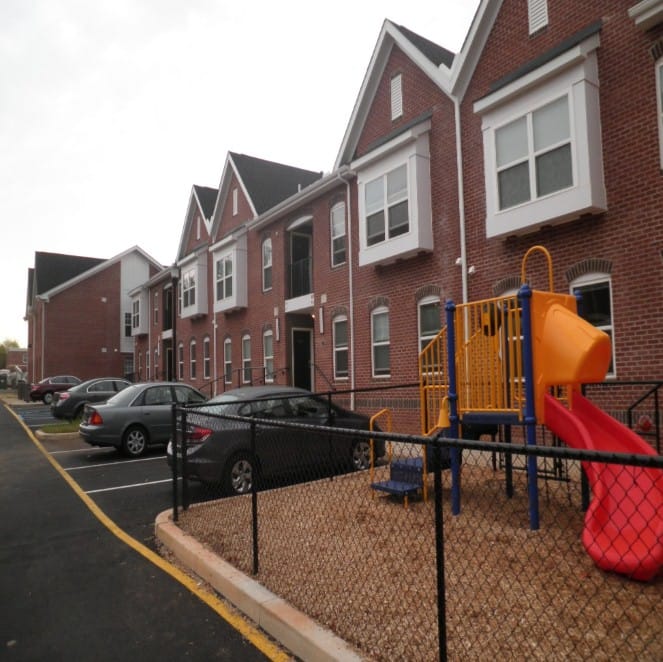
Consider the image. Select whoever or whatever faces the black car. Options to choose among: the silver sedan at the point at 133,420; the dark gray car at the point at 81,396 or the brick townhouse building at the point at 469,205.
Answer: the brick townhouse building

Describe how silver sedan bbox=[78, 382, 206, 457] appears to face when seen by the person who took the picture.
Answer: facing away from the viewer and to the right of the viewer

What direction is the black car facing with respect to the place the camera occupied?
facing away from the viewer and to the right of the viewer

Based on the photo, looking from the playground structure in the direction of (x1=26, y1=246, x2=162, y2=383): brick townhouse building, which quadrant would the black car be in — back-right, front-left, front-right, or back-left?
front-left

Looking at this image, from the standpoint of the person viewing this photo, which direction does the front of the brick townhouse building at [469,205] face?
facing the viewer and to the left of the viewer

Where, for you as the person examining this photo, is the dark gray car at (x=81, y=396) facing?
facing away from the viewer and to the right of the viewer

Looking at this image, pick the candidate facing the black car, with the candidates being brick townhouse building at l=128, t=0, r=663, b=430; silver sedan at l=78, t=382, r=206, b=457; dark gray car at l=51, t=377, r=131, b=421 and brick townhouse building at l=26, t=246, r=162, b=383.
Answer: brick townhouse building at l=128, t=0, r=663, b=430

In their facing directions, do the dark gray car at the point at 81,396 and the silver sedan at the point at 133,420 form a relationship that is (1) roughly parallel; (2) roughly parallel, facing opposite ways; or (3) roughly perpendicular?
roughly parallel

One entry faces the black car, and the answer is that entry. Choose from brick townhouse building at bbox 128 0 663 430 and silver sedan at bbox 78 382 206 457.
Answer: the brick townhouse building

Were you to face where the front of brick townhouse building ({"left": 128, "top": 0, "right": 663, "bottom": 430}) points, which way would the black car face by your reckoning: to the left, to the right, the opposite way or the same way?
the opposite way

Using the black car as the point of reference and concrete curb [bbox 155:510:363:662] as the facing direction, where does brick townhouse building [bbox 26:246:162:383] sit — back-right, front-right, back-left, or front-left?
back-right
